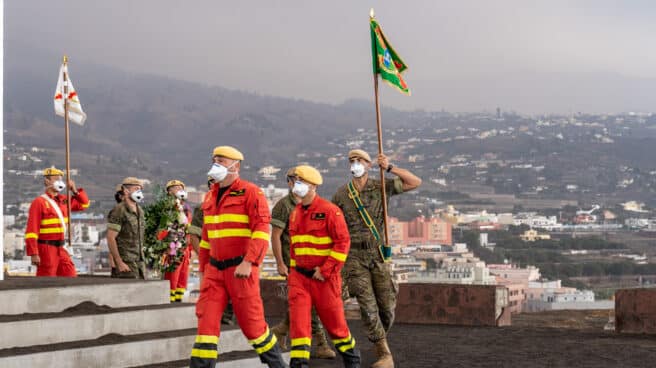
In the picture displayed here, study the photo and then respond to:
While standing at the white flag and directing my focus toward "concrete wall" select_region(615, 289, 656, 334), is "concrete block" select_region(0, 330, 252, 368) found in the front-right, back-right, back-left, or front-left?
front-right

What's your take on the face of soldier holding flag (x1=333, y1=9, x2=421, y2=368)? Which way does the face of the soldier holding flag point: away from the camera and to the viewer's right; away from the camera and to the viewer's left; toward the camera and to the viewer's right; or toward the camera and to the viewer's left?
toward the camera and to the viewer's left

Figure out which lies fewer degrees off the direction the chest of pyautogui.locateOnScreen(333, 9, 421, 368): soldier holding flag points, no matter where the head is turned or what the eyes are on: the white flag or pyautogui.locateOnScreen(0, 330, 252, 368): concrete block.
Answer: the concrete block

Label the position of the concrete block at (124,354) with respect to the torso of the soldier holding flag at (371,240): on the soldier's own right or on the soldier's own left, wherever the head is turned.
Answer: on the soldier's own right

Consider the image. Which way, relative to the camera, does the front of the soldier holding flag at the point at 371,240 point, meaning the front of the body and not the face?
toward the camera

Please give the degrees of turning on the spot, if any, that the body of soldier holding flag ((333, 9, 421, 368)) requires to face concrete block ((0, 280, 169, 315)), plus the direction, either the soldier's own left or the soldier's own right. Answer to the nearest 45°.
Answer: approximately 90° to the soldier's own right

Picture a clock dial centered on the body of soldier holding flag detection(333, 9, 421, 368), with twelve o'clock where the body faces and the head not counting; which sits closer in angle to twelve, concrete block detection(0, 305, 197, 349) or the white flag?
the concrete block

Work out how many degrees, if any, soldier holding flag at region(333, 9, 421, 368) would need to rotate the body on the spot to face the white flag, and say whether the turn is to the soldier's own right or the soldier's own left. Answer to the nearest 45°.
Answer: approximately 135° to the soldier's own right

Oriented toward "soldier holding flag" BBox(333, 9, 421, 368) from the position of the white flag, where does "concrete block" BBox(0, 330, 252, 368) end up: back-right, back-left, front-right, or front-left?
front-right

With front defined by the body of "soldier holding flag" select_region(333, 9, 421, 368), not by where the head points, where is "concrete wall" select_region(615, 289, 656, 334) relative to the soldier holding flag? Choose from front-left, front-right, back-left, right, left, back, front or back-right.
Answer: back-left

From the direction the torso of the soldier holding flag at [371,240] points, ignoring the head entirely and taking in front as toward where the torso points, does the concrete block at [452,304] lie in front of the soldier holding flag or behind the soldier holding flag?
behind
